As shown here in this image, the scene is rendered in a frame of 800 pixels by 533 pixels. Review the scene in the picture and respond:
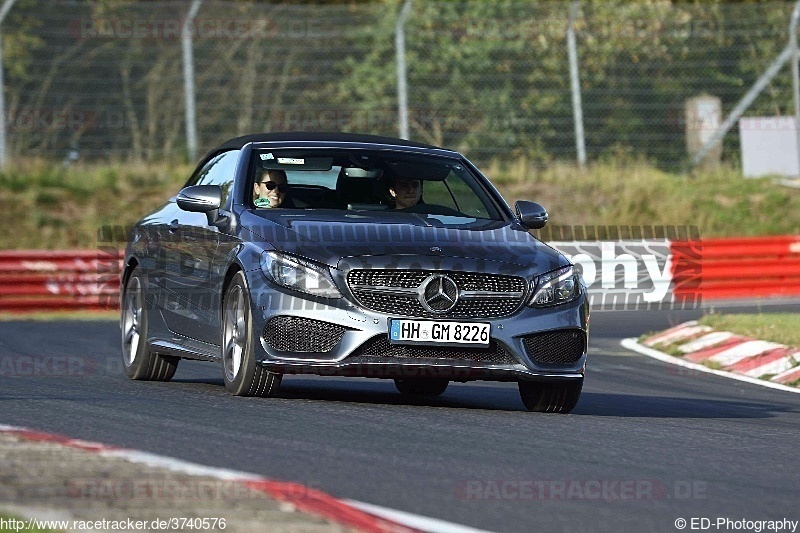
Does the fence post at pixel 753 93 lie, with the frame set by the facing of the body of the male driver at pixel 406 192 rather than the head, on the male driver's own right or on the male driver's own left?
on the male driver's own left

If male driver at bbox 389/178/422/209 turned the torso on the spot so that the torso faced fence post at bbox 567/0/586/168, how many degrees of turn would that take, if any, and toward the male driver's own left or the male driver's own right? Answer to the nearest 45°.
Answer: approximately 135° to the male driver's own left

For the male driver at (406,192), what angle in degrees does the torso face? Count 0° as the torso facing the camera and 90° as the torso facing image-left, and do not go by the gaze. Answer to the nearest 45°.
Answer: approximately 315°

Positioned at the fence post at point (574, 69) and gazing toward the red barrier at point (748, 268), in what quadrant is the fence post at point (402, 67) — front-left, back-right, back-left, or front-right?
back-right

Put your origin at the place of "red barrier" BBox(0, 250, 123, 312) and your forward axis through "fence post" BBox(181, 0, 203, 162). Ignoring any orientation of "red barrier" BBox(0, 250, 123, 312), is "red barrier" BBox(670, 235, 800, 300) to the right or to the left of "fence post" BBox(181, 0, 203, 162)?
right

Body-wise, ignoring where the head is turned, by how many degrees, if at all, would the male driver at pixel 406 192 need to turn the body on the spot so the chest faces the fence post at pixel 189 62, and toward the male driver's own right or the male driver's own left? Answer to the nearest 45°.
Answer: approximately 135° to the male driver's own left

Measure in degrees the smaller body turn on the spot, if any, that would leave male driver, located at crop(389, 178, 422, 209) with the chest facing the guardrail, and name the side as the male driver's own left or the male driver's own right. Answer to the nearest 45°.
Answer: approximately 135° to the male driver's own left
